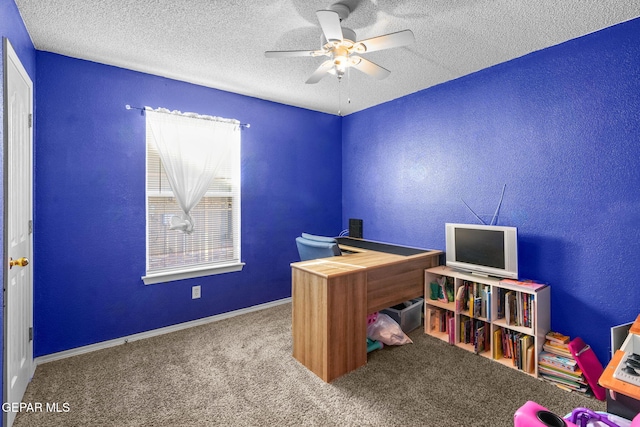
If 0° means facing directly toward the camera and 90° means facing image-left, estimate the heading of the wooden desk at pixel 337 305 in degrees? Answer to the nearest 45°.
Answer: approximately 135°

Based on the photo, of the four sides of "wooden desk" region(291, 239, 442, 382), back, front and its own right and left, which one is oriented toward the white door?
left

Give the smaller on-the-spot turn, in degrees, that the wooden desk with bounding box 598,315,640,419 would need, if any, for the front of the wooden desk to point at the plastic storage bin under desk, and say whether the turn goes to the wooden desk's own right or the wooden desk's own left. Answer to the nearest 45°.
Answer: approximately 90° to the wooden desk's own right

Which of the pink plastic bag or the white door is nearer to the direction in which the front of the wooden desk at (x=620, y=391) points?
the white door

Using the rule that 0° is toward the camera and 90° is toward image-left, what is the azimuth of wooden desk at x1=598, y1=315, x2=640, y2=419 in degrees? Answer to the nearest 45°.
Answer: approximately 45°
